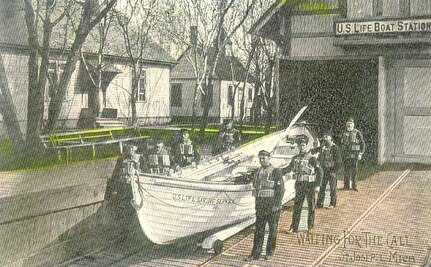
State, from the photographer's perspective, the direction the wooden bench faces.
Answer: facing the viewer and to the right of the viewer

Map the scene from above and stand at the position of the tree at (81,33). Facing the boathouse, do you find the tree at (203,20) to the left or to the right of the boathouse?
left

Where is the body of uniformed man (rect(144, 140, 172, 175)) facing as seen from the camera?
toward the camera

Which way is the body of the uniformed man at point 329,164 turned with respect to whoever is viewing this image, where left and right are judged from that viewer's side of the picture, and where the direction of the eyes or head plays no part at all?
facing the viewer and to the left of the viewer

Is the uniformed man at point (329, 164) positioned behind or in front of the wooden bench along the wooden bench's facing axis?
in front

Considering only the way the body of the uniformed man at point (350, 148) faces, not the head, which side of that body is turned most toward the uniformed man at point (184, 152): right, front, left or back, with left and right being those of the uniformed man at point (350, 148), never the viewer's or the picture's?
right

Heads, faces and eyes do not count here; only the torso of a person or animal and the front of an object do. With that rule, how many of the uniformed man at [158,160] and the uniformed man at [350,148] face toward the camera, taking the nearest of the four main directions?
2

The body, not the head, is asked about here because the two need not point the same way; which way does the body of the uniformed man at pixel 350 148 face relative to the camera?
toward the camera
